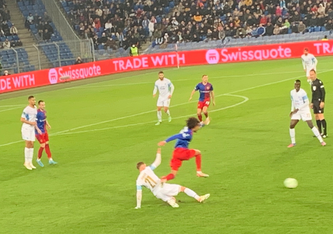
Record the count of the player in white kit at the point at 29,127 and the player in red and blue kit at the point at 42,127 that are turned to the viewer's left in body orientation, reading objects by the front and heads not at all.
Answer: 0

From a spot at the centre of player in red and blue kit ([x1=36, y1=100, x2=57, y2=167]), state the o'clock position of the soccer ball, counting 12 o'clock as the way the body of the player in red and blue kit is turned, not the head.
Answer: The soccer ball is roughly at 12 o'clock from the player in red and blue kit.

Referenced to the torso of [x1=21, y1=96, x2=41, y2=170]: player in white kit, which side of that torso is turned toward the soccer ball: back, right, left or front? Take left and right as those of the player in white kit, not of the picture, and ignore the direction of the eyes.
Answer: front

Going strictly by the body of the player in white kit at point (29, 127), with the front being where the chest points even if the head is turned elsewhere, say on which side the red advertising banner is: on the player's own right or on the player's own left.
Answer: on the player's own left

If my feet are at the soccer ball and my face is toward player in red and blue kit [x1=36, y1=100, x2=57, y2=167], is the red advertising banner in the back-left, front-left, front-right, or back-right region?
front-right

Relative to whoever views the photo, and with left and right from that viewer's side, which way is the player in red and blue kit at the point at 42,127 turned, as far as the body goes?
facing the viewer and to the right of the viewer

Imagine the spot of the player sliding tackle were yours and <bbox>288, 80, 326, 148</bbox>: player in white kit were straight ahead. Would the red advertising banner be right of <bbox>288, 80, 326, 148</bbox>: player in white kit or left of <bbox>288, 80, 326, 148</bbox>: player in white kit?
left

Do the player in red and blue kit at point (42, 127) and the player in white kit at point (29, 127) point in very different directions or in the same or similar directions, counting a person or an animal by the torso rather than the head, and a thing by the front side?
same or similar directions
